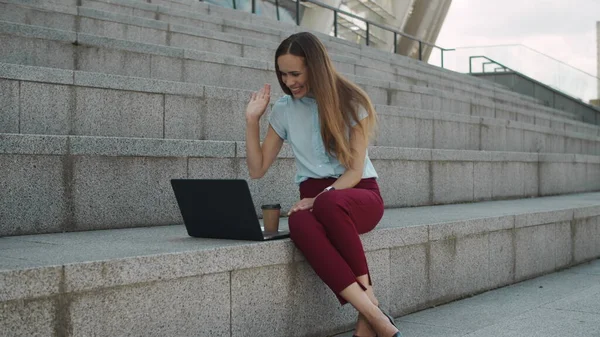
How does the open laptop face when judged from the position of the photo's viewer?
facing away from the viewer and to the right of the viewer

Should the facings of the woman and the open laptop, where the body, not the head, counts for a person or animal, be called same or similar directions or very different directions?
very different directions
